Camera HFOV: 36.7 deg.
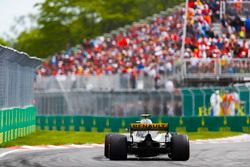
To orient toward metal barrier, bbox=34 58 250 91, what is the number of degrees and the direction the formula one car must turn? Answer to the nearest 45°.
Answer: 0° — it already faces it

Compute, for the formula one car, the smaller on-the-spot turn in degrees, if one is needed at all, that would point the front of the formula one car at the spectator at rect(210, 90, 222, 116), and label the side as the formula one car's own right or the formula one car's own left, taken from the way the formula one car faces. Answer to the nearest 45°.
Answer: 0° — it already faces them

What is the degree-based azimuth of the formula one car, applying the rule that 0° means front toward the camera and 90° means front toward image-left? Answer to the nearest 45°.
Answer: approximately 180°

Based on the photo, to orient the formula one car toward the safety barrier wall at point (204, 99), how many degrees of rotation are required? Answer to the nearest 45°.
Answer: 0° — it already faces it

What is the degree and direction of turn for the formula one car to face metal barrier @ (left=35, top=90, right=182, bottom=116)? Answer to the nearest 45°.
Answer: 0° — it already faces it

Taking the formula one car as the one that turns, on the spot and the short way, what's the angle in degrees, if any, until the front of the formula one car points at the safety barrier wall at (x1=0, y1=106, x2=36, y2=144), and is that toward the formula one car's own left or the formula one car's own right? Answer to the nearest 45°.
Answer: approximately 45° to the formula one car's own left

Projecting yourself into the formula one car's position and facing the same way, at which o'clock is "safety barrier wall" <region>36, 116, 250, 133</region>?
The safety barrier wall is roughly at 12 o'clock from the formula one car.
